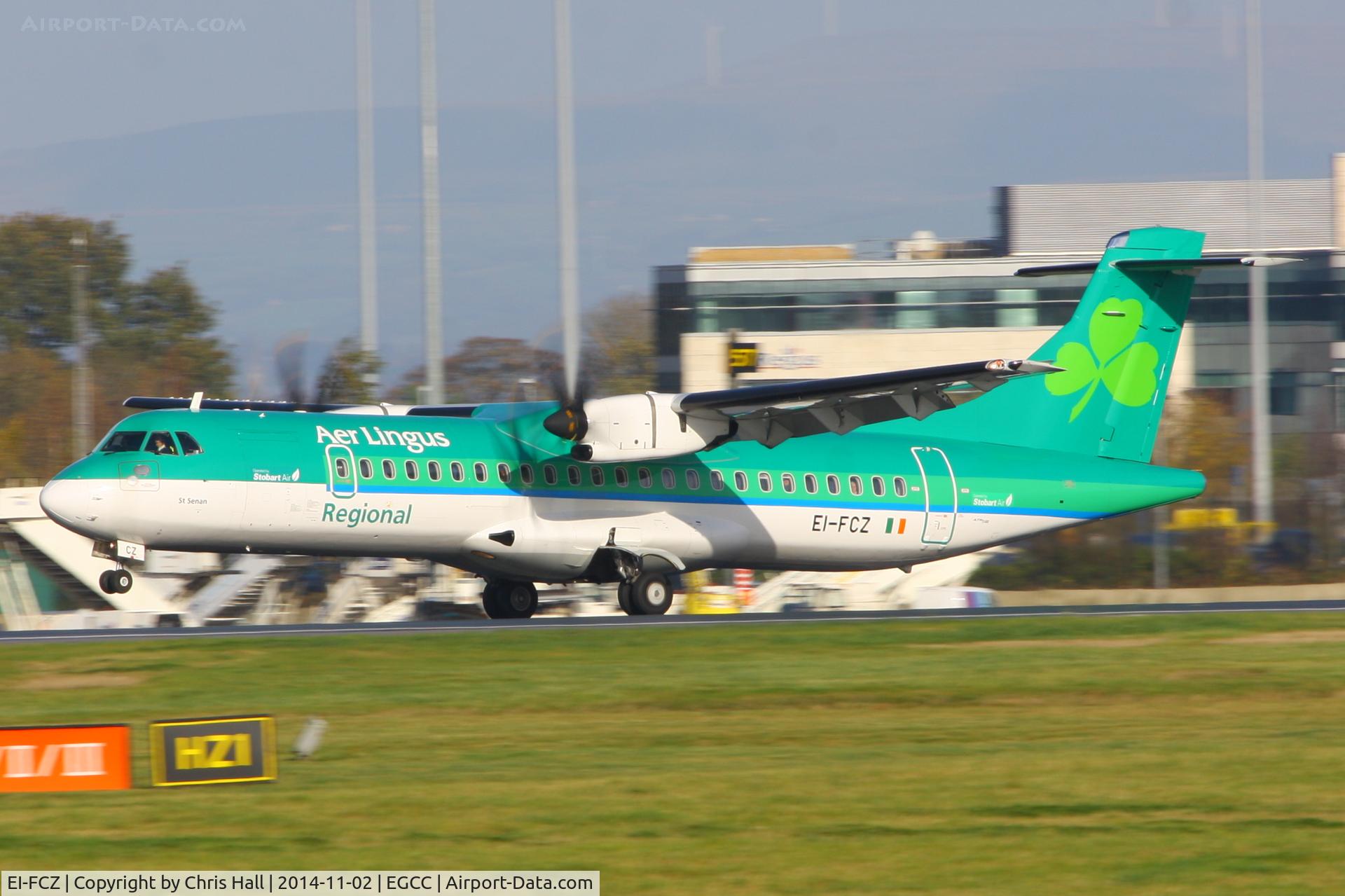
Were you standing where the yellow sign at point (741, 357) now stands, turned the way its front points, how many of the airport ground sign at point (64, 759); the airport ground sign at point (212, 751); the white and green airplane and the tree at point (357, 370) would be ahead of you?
3

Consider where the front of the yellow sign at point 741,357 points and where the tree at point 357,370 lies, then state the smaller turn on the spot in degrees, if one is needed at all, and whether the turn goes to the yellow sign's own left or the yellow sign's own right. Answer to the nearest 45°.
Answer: approximately 135° to the yellow sign's own right

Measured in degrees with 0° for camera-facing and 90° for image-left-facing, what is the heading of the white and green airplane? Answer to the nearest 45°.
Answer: approximately 45°

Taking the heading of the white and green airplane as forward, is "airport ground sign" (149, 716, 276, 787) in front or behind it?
in front

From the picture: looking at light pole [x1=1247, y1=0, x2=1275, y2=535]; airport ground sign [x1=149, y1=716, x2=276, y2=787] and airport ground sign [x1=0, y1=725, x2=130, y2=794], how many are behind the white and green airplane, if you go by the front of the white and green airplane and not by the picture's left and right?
1

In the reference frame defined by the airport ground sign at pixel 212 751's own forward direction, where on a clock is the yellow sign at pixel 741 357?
The yellow sign is roughly at 7 o'clock from the airport ground sign.

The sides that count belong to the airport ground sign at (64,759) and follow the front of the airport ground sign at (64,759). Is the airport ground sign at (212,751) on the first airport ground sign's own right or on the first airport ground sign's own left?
on the first airport ground sign's own left

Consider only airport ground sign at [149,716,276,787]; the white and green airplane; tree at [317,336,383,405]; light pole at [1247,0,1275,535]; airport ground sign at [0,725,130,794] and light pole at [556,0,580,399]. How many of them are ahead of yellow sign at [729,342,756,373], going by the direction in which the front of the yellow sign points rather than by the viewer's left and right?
3

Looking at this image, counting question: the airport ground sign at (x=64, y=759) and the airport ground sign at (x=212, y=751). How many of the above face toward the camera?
2

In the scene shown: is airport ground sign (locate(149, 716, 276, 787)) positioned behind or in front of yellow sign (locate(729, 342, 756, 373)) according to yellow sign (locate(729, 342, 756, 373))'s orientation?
in front
